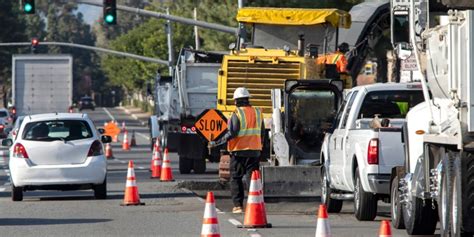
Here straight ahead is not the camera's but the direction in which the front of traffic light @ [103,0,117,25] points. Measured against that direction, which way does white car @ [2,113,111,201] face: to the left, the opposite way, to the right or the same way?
the opposite way

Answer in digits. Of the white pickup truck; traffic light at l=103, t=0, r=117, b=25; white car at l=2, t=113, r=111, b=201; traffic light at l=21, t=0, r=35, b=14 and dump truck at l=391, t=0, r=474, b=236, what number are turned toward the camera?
2

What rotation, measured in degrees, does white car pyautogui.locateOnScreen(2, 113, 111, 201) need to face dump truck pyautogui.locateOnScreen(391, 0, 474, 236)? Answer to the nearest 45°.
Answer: approximately 135° to its right

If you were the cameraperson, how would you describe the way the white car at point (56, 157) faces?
facing away from the viewer

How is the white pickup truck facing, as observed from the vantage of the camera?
facing away from the viewer and to the left of the viewer

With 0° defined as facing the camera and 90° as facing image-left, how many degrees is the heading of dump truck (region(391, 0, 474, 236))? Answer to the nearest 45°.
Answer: approximately 135°

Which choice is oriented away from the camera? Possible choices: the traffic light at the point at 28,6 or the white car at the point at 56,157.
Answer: the white car

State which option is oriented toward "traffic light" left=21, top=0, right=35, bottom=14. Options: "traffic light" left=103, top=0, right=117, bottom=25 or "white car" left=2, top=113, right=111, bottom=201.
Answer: the white car

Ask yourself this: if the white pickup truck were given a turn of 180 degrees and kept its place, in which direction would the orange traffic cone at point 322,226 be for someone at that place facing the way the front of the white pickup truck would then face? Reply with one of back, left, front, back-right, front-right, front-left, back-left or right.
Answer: front-right
